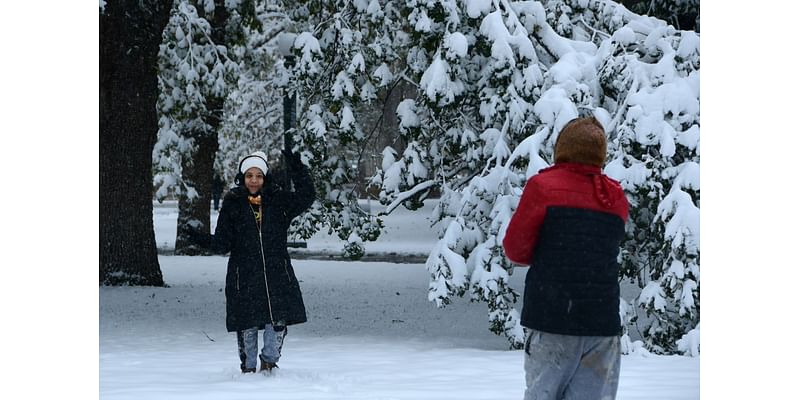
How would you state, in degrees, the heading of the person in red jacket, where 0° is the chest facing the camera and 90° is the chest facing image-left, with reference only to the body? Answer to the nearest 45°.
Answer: approximately 135°

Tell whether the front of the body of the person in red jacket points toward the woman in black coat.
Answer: yes

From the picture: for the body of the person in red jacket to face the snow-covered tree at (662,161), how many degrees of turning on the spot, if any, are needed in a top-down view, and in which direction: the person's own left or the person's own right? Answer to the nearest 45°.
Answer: approximately 45° to the person's own right

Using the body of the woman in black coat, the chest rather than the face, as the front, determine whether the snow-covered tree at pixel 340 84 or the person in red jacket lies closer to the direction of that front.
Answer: the person in red jacket

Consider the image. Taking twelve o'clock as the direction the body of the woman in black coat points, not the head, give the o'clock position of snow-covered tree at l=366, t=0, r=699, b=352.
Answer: The snow-covered tree is roughly at 8 o'clock from the woman in black coat.

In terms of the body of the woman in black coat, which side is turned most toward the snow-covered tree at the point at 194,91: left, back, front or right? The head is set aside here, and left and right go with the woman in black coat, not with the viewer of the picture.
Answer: back

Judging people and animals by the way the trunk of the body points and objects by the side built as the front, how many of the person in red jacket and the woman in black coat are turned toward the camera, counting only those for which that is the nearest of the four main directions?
1

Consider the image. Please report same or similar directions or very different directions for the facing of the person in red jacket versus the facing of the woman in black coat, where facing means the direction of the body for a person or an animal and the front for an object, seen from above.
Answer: very different directions

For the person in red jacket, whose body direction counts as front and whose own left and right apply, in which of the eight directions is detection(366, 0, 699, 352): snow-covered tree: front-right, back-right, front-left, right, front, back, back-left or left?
front-right
